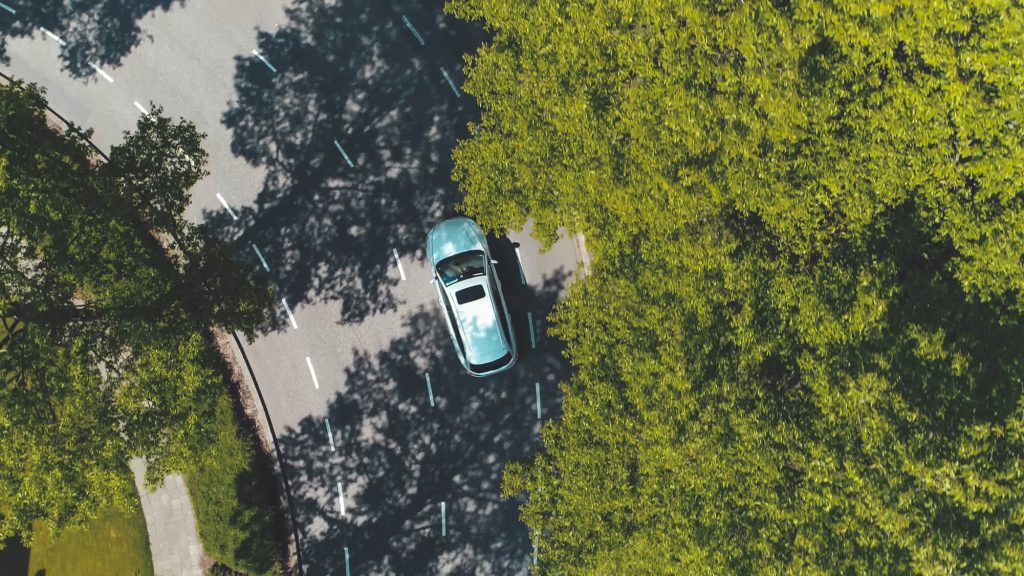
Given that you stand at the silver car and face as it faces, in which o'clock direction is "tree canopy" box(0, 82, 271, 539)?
The tree canopy is roughly at 8 o'clock from the silver car.

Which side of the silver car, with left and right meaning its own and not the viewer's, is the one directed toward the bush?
left

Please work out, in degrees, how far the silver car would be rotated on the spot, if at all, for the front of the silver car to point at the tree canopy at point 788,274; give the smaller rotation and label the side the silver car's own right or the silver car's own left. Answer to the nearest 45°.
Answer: approximately 135° to the silver car's own right

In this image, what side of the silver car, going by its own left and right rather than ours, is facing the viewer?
back
